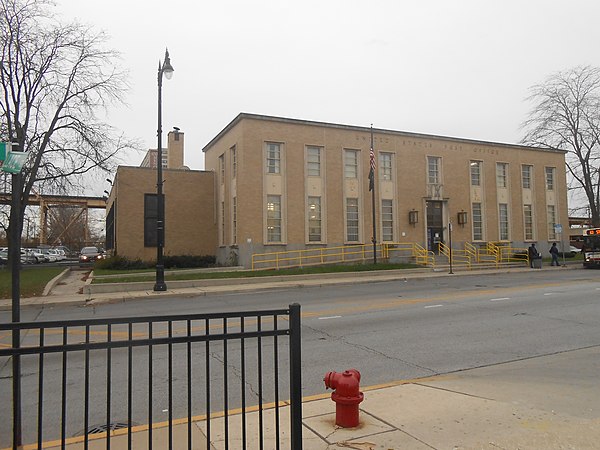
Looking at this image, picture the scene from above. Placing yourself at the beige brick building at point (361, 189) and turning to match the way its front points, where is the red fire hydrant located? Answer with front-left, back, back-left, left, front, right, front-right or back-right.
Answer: front-right

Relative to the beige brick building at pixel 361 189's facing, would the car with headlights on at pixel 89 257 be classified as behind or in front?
behind

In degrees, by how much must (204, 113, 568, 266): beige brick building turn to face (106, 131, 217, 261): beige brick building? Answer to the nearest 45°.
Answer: approximately 135° to its right

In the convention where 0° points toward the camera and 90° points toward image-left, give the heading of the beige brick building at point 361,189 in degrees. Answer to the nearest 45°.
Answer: approximately 315°

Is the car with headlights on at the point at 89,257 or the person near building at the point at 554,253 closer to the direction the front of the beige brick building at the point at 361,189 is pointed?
the person near building

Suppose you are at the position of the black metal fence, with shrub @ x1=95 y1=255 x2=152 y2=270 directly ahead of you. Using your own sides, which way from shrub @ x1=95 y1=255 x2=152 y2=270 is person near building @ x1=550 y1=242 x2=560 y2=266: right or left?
right

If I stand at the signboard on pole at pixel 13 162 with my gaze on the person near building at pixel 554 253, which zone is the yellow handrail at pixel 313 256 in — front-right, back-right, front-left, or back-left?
front-left

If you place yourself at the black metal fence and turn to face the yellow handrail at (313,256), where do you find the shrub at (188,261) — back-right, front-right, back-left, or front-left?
front-left

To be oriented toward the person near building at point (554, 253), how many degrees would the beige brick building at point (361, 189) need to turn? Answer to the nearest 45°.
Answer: approximately 45° to its left

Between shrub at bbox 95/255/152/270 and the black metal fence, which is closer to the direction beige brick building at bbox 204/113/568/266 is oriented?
the black metal fence
